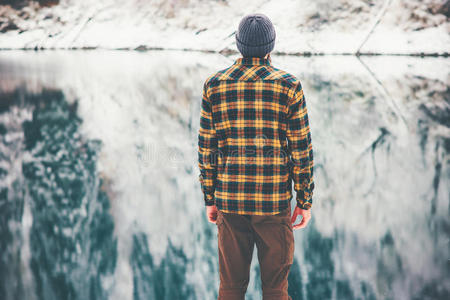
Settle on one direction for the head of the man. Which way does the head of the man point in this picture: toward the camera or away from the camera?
away from the camera

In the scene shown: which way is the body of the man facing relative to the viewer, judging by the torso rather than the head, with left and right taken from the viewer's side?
facing away from the viewer
